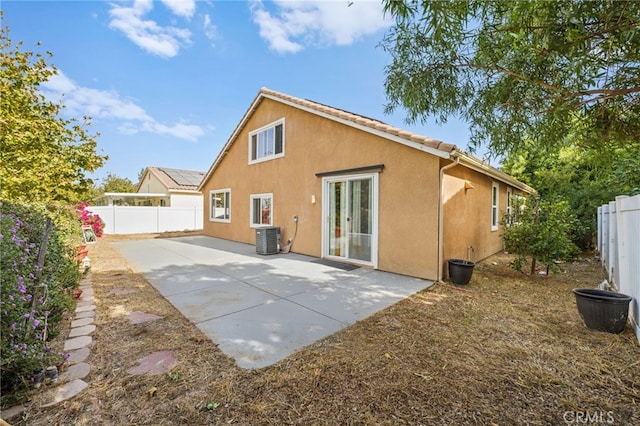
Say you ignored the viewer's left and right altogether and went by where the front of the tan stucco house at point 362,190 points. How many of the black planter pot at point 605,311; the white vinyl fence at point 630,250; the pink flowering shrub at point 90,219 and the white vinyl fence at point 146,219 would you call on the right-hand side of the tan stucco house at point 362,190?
2
